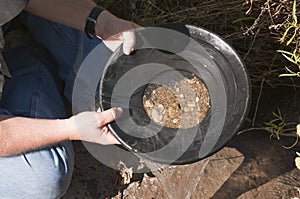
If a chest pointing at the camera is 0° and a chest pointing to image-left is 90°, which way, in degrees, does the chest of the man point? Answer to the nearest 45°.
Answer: approximately 270°

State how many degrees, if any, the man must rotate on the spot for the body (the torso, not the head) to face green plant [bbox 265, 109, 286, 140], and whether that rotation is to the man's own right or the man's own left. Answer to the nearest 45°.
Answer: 0° — they already face it
